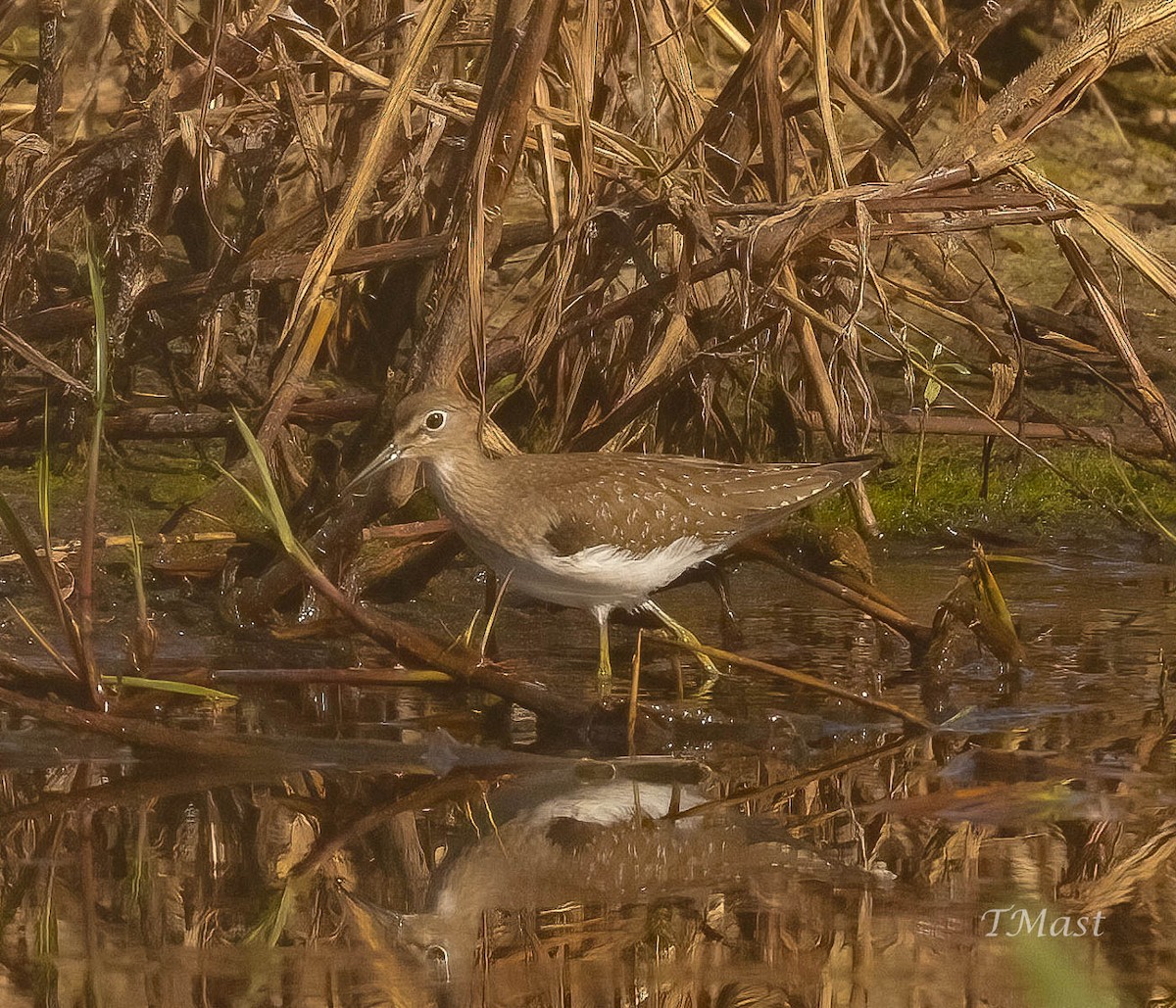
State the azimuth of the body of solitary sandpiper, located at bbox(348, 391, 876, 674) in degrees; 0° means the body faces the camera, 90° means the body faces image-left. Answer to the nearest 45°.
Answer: approximately 90°
